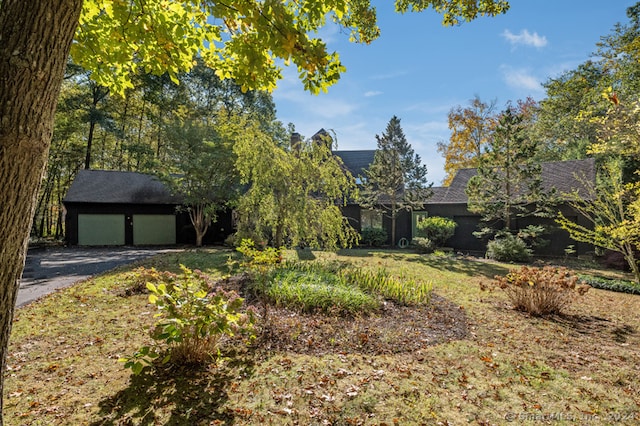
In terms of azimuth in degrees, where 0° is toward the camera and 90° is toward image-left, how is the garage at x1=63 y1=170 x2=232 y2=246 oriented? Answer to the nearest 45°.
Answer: approximately 0°

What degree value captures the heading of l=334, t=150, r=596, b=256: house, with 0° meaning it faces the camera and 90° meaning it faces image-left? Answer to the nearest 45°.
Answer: approximately 0°

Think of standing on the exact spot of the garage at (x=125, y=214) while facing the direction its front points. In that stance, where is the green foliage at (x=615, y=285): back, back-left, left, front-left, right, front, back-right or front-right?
front-left

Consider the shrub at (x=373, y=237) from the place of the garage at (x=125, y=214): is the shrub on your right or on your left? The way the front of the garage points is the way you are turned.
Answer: on your left

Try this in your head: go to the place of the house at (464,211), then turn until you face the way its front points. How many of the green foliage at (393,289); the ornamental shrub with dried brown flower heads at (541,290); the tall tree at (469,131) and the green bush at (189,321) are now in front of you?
3

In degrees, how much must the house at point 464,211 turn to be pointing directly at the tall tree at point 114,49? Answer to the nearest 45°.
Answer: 0° — it already faces it

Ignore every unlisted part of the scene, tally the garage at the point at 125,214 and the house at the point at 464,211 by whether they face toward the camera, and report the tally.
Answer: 2

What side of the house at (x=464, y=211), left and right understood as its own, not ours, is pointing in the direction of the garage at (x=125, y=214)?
right

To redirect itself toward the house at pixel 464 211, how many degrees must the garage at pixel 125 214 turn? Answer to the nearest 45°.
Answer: approximately 45° to its left

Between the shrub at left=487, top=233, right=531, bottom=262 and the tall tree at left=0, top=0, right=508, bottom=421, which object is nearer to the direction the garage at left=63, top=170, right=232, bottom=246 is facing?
the tall tree

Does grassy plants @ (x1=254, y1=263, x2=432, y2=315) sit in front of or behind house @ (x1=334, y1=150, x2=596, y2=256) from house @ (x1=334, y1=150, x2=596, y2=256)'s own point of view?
in front

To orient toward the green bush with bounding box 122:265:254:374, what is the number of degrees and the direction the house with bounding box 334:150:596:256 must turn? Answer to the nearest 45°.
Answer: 0° — it already faces it

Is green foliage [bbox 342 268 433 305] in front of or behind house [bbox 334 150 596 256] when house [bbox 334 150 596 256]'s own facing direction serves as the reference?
in front
